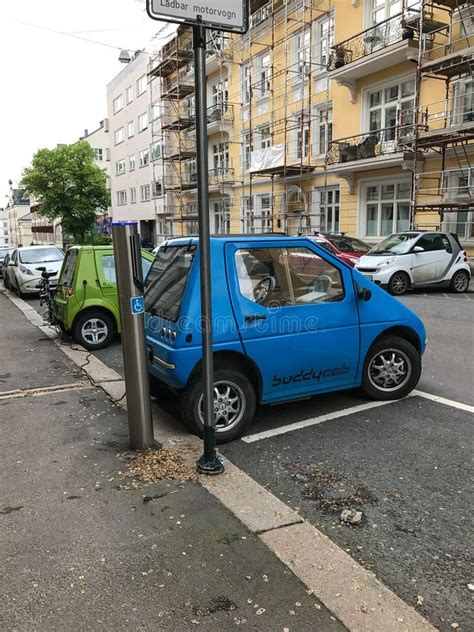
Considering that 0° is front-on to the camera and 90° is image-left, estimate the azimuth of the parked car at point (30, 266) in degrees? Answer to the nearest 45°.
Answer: approximately 315°

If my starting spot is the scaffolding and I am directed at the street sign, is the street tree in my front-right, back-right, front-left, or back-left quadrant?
back-right

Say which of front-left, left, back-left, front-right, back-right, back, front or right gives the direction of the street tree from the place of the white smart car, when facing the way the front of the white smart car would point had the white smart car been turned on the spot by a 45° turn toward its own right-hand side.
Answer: front-right

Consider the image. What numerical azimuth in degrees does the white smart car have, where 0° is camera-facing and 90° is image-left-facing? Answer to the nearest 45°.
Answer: approximately 45°

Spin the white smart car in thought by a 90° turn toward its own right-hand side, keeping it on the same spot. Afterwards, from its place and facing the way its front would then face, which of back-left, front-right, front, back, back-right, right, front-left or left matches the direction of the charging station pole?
back-left

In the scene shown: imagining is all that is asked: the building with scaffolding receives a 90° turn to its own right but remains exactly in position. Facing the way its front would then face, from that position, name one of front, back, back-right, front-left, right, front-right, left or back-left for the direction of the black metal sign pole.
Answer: back-left

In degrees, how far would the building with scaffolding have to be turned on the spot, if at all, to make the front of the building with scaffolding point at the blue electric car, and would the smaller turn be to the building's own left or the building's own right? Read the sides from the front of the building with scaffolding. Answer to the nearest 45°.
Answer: approximately 45° to the building's own left

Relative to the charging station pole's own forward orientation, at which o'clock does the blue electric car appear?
The blue electric car is roughly at 10 o'clock from the charging station pole.

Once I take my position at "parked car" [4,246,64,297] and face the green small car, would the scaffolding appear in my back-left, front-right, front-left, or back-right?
front-left

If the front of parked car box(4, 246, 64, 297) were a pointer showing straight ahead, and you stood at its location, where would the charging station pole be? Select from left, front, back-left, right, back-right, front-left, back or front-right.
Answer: front-right

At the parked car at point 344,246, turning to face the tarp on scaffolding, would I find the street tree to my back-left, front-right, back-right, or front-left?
front-left

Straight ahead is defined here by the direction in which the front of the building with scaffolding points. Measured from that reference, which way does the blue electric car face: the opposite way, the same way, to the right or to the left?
the opposite way

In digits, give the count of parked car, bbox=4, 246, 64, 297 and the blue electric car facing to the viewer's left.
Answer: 0

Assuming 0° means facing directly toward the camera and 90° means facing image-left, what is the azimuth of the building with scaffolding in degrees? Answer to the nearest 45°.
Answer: approximately 45°

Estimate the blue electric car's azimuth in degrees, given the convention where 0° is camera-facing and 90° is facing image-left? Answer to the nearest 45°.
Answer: approximately 225°

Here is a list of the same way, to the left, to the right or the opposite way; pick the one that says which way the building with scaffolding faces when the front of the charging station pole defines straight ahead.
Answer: to the right

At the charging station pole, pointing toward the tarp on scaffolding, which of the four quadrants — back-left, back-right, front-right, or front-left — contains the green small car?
front-left

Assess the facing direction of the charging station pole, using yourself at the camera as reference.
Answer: facing the viewer and to the right of the viewer
